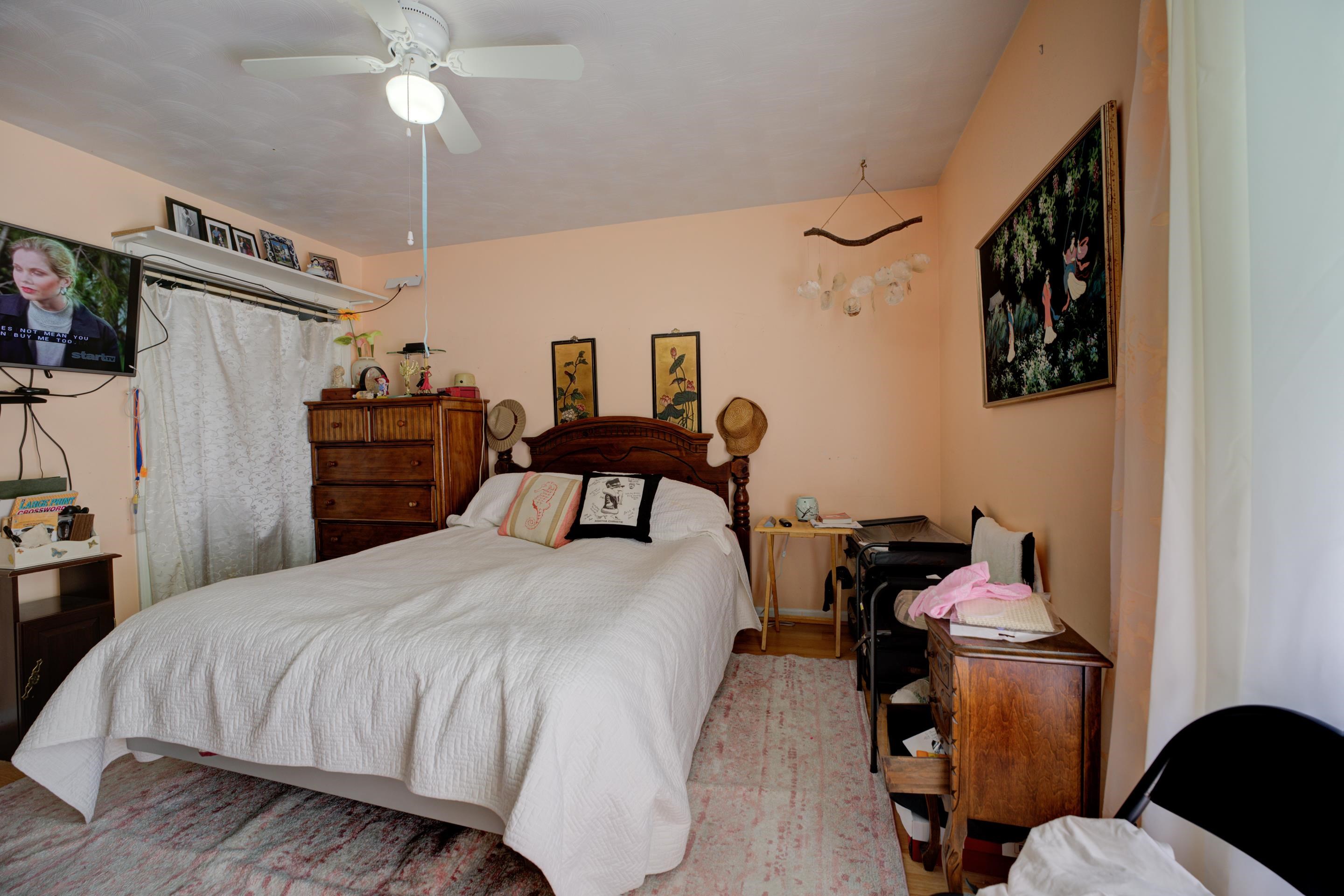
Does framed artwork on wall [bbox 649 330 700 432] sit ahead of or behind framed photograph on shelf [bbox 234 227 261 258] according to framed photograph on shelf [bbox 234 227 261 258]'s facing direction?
ahead

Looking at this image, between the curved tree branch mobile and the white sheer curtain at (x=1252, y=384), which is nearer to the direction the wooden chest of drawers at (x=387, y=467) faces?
the white sheer curtain

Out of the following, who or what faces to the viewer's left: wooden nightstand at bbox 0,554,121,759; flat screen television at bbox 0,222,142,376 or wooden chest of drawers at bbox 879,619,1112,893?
the wooden chest of drawers

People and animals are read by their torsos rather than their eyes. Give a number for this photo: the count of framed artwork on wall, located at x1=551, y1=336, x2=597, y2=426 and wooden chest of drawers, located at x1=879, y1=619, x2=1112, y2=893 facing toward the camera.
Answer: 1

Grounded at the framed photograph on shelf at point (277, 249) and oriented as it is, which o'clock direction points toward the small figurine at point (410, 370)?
The small figurine is roughly at 11 o'clock from the framed photograph on shelf.

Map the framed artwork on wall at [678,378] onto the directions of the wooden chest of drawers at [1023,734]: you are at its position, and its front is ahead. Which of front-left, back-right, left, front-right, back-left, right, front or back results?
front-right

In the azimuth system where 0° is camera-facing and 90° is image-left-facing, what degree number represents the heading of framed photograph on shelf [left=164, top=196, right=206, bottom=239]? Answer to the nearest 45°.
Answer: approximately 315°

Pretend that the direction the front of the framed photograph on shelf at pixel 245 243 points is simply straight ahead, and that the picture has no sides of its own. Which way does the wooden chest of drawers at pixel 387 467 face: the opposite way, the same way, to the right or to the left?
to the right

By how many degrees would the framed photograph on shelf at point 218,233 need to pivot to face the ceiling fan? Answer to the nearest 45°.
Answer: approximately 45° to its right

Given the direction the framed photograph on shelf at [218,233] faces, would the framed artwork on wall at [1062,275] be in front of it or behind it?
in front
